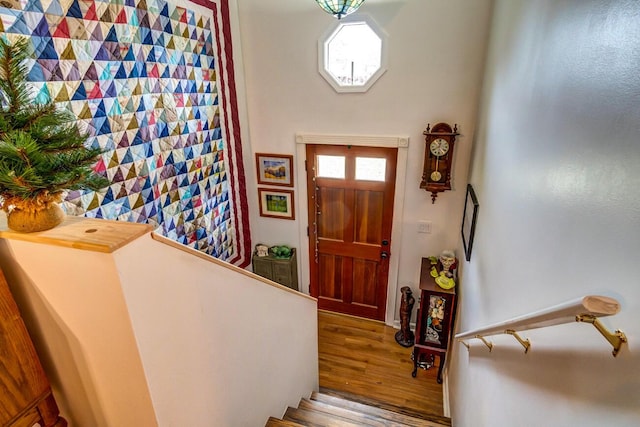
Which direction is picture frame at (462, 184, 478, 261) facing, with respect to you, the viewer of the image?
facing to the left of the viewer

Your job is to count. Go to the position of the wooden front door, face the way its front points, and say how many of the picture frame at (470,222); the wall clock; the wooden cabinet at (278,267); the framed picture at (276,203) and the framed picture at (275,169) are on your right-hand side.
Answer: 3

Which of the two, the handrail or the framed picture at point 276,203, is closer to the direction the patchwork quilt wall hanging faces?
the handrail

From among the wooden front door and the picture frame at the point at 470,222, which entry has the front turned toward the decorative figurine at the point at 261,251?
the picture frame

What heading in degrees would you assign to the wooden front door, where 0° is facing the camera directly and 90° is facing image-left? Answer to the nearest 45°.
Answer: approximately 0°

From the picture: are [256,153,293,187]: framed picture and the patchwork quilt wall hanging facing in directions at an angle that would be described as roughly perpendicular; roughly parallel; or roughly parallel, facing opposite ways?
roughly perpendicular

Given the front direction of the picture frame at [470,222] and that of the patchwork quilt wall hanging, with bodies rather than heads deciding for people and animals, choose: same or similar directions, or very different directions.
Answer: very different directions

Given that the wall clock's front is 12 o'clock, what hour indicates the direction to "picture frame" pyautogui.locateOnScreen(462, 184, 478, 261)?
The picture frame is roughly at 11 o'clock from the wall clock.

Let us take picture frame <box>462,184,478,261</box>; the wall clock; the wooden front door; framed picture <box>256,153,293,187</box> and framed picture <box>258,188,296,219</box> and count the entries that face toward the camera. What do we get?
4

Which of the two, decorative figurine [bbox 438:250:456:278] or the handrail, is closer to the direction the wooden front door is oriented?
the handrail

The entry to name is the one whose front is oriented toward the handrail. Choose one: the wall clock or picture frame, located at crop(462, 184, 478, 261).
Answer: the wall clock
